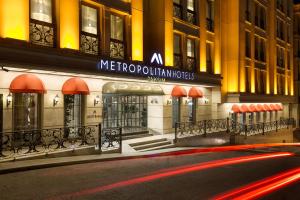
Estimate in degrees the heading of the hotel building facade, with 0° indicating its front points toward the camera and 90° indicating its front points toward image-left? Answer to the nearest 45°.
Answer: approximately 315°
